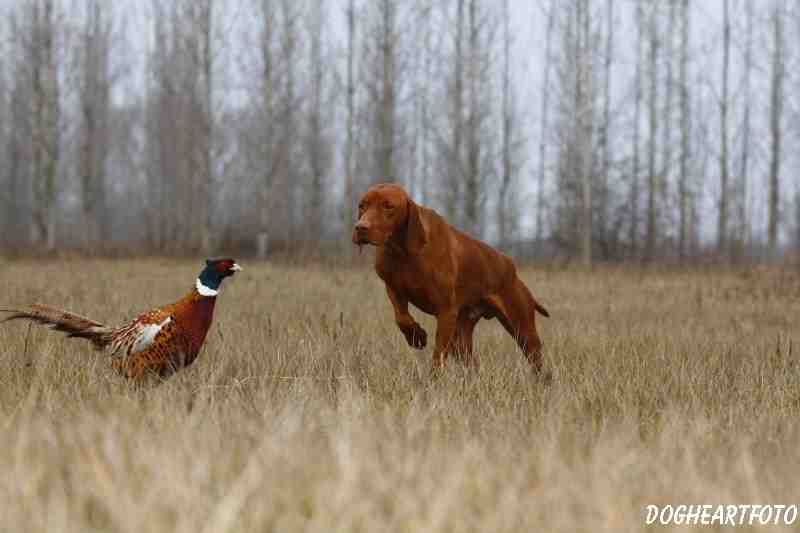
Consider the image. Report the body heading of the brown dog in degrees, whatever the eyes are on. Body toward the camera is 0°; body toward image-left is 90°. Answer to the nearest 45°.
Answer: approximately 45°

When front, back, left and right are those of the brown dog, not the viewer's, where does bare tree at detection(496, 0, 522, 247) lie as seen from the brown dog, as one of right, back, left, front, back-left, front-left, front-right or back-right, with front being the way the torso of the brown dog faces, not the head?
back-right

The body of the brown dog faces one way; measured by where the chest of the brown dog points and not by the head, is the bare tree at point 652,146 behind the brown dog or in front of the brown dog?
behind

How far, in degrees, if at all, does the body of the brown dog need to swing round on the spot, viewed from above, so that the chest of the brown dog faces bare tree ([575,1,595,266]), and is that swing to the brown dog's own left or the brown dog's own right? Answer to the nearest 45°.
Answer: approximately 135° to the brown dog's own right

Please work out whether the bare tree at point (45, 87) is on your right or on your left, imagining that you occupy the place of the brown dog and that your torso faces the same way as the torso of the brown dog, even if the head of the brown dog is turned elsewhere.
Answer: on your right

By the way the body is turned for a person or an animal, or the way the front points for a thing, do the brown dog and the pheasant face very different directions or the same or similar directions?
very different directions

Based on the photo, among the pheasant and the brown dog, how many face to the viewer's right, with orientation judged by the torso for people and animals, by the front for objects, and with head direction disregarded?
1

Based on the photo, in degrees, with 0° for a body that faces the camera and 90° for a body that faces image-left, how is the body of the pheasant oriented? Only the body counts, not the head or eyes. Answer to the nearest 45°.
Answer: approximately 270°

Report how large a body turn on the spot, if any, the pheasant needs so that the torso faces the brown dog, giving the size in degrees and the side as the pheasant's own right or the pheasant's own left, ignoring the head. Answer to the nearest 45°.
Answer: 0° — it already faces it

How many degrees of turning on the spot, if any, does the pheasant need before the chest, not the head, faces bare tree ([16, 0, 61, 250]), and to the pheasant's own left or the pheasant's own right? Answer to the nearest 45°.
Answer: approximately 90° to the pheasant's own left

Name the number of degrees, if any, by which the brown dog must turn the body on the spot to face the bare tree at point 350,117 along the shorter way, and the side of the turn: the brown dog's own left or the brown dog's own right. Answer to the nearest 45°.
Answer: approximately 135° to the brown dog's own right
